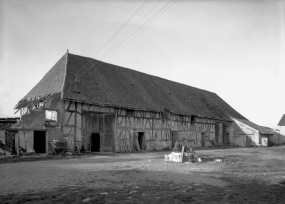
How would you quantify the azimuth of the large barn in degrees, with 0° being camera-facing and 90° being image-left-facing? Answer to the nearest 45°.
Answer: approximately 315°
